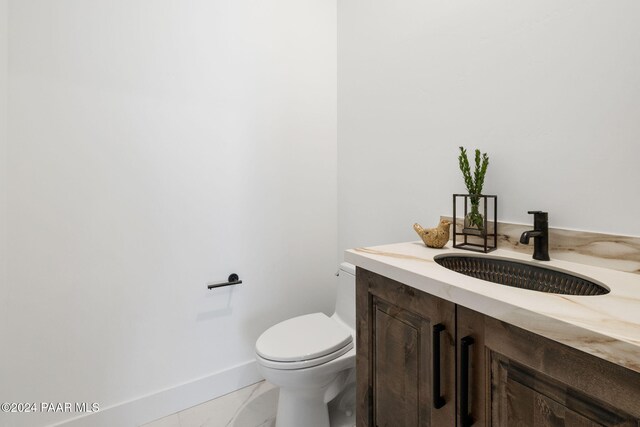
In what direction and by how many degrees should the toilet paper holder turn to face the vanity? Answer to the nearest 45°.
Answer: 0° — it already faces it

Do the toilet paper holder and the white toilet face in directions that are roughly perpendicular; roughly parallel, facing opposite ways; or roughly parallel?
roughly perpendicular

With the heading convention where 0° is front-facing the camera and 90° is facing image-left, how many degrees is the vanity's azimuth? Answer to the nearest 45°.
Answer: approximately 45°

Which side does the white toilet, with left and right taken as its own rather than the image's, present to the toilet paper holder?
right

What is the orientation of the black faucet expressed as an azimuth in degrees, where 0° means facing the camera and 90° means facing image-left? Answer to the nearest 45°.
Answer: approximately 45°
